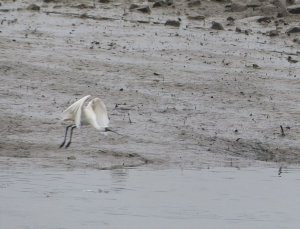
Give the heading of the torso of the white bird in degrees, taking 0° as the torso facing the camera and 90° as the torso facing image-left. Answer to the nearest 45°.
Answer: approximately 270°

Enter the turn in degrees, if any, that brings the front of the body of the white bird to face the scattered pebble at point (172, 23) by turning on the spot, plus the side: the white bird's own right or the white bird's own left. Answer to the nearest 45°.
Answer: approximately 90° to the white bird's own left

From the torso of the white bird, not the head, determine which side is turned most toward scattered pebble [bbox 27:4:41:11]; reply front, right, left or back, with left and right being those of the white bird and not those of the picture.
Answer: left
